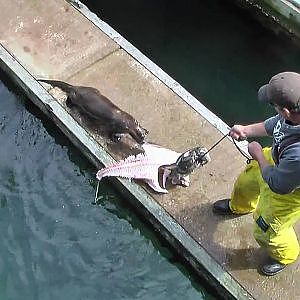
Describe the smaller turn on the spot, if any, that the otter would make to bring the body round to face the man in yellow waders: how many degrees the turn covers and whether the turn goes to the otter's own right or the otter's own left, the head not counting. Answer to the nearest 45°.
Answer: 0° — it already faces them

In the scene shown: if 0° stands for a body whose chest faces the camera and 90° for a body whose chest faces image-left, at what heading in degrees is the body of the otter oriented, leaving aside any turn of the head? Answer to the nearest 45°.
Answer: approximately 315°
